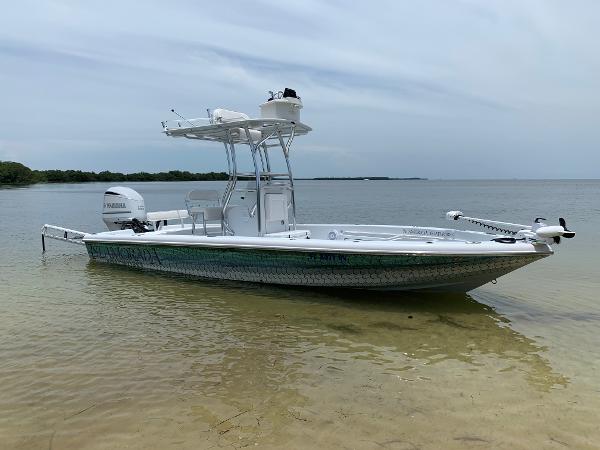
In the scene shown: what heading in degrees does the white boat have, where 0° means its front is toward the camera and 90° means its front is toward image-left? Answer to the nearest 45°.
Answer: approximately 315°
